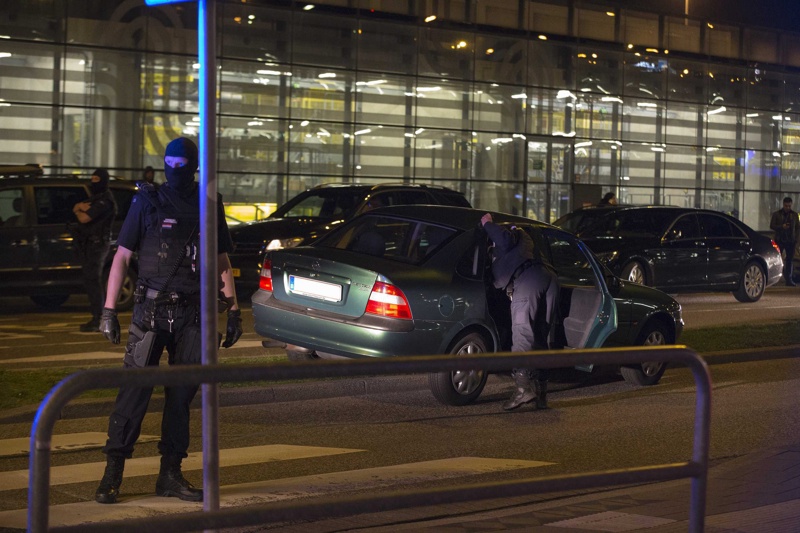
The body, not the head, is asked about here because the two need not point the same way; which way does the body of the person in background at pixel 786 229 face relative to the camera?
toward the camera

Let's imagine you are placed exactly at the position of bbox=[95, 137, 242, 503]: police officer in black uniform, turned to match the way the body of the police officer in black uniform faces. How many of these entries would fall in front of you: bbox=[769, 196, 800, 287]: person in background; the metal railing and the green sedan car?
1

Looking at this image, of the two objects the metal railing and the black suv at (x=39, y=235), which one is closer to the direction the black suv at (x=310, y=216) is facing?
the black suv

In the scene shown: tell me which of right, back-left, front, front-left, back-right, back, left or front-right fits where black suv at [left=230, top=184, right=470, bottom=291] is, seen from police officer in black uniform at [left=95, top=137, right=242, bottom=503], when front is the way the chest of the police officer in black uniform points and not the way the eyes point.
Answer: back

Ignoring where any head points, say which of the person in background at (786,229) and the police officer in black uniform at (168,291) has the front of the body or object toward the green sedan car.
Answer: the person in background

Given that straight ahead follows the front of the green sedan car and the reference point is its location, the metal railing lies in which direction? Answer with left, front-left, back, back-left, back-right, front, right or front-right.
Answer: back-right

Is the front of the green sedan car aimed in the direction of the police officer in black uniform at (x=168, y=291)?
no

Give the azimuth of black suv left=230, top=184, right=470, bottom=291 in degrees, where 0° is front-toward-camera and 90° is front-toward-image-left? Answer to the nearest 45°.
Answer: approximately 45°

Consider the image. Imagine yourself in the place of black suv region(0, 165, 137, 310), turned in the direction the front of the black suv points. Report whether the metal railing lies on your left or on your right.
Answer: on your left

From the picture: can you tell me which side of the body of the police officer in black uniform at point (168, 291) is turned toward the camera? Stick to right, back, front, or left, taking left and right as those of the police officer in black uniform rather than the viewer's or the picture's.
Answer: front

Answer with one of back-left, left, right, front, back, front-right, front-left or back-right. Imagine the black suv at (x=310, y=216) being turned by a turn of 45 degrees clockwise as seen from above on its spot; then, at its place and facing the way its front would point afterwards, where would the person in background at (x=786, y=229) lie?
back-right

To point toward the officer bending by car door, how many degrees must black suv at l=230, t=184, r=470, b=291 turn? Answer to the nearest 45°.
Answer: approximately 45° to its left

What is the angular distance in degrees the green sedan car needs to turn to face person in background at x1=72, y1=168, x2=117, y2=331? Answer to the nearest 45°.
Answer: approximately 90° to its left

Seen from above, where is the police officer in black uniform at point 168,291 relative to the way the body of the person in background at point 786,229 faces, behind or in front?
in front

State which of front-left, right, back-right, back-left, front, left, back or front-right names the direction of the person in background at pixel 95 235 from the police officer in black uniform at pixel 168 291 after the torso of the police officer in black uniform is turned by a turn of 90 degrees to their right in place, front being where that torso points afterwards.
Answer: right

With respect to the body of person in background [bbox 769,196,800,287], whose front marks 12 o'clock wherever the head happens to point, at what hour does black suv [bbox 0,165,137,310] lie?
The black suv is roughly at 1 o'clock from the person in background.

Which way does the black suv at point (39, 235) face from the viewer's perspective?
to the viewer's left
